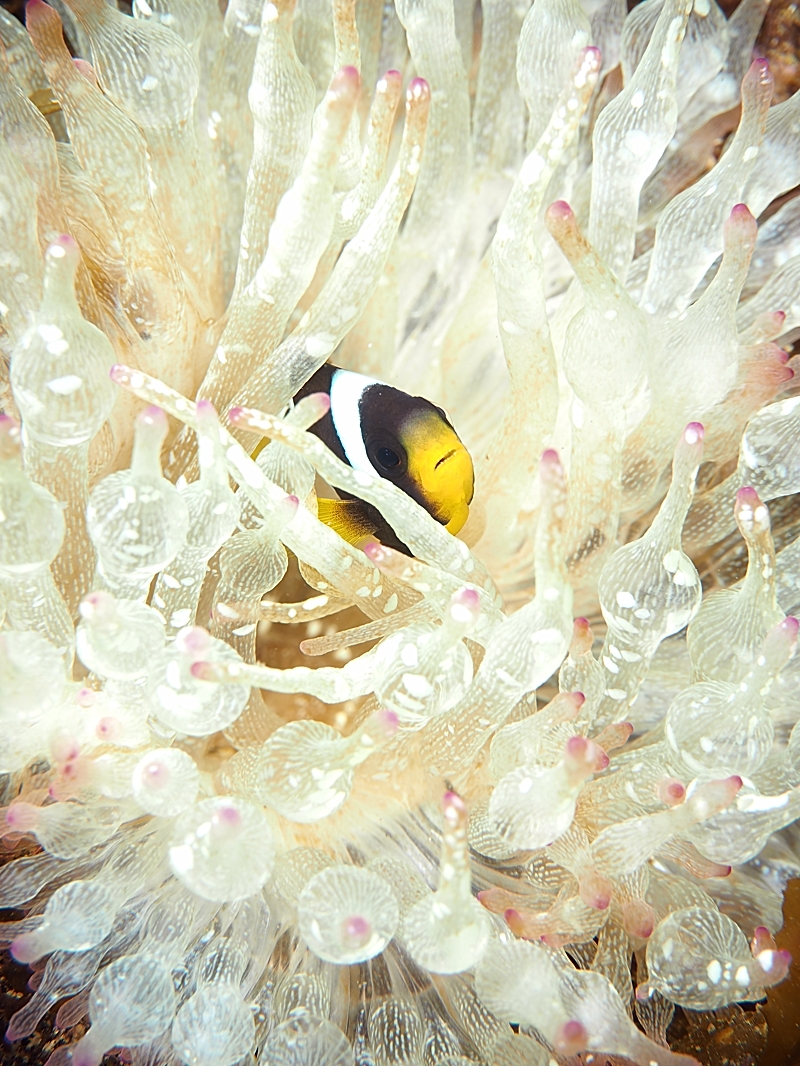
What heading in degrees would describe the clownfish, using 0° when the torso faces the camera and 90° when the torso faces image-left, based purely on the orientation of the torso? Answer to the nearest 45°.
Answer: approximately 315°
